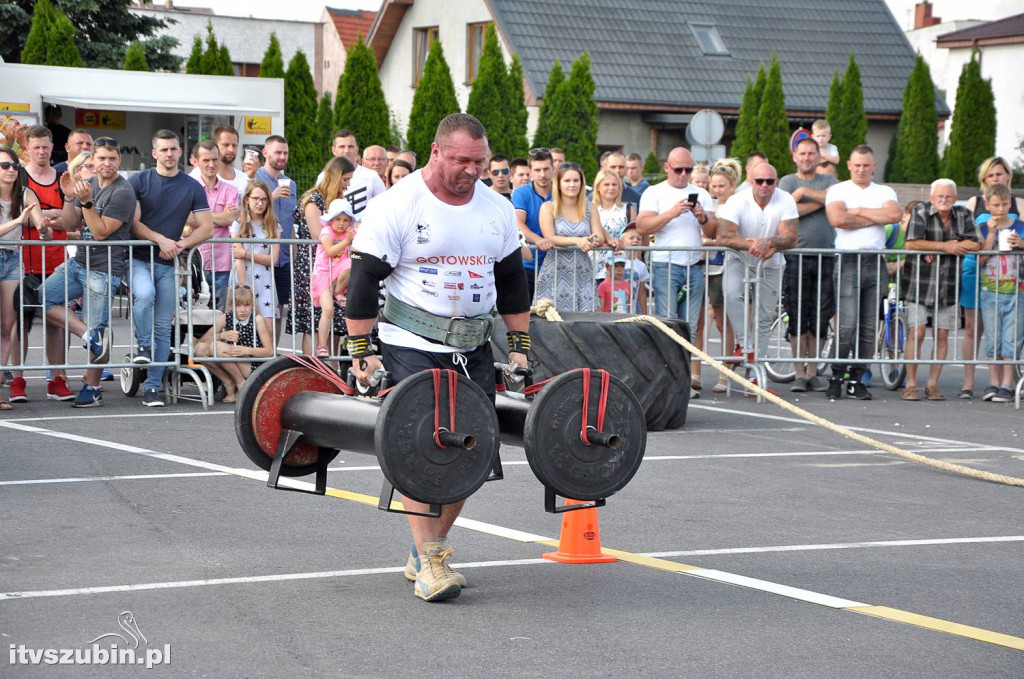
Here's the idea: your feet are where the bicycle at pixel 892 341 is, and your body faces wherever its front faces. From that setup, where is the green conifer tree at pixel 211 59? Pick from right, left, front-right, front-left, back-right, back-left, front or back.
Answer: back-right

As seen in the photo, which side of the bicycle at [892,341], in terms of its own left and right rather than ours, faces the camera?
front

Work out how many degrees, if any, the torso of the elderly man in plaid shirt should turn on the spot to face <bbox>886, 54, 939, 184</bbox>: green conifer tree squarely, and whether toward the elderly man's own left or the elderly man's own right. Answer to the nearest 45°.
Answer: approximately 180°

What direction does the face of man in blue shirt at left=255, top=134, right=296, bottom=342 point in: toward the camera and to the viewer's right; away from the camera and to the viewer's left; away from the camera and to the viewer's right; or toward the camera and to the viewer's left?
toward the camera and to the viewer's right

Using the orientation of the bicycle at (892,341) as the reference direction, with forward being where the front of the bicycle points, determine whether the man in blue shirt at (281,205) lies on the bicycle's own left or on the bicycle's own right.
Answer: on the bicycle's own right

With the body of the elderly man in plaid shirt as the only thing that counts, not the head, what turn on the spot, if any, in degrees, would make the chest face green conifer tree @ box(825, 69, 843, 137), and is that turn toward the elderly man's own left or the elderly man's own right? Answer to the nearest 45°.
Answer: approximately 180°

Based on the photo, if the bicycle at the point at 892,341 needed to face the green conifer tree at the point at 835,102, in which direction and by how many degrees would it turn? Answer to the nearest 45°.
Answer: approximately 180°

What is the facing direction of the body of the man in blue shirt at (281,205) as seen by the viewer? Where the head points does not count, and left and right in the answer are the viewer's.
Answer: facing the viewer and to the right of the viewer

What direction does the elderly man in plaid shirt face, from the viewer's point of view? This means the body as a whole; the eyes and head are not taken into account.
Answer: toward the camera

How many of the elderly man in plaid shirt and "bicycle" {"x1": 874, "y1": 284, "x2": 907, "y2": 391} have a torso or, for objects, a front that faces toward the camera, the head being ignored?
2

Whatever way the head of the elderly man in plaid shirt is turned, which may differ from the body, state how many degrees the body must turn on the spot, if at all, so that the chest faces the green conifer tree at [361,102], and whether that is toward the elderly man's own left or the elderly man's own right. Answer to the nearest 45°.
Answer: approximately 135° to the elderly man's own right
